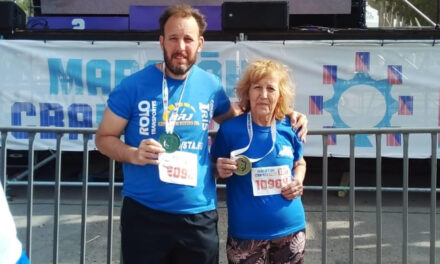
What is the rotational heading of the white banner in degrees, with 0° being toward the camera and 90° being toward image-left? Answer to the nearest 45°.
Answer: approximately 0°

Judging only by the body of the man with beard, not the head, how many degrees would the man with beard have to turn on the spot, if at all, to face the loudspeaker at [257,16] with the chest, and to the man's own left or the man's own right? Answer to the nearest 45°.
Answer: approximately 180°

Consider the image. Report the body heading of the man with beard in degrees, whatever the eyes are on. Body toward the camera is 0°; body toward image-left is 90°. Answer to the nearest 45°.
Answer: approximately 0°

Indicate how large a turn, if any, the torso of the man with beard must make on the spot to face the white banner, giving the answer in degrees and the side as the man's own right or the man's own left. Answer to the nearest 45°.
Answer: approximately 180°

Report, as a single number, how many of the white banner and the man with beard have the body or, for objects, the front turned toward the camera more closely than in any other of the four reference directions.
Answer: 2

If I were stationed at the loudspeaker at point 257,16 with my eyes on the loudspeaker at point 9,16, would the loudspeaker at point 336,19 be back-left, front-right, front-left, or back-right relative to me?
back-right

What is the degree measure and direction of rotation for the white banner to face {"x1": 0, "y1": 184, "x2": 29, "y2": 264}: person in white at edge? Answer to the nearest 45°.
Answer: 0° — it already faces them

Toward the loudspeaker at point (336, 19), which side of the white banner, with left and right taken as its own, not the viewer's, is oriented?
back
